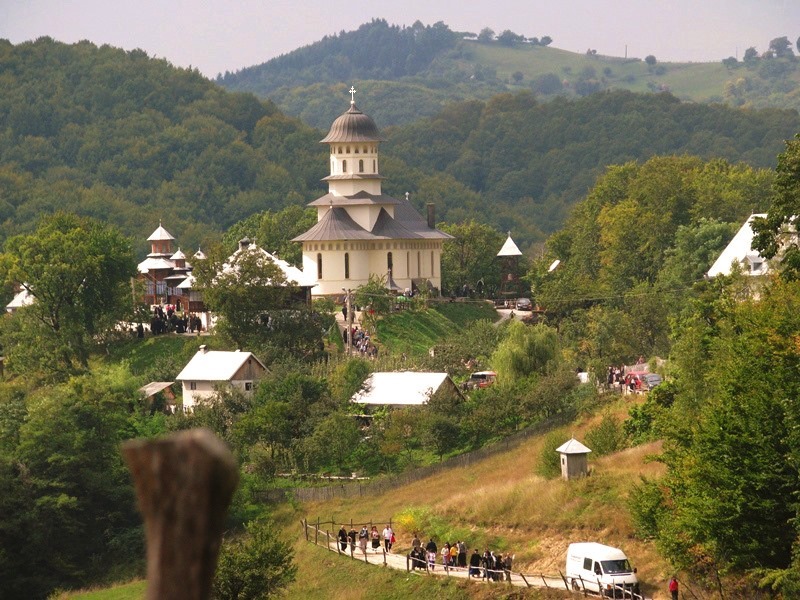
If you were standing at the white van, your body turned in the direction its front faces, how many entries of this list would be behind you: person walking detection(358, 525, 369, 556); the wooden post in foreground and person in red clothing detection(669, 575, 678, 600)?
1

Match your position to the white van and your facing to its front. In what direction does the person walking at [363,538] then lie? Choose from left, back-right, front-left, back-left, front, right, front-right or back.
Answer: back

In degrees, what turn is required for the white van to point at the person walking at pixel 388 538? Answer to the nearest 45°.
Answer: approximately 180°

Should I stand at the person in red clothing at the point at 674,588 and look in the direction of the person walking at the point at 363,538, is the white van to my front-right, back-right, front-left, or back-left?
front-left

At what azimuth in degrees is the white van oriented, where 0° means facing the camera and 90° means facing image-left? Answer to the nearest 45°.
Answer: approximately 315°

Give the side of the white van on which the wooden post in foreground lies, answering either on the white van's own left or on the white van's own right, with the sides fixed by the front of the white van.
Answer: on the white van's own right

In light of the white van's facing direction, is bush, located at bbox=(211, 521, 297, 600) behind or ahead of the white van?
behind

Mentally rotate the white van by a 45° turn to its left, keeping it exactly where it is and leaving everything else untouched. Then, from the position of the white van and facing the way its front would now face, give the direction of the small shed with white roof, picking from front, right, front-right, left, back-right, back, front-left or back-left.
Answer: left

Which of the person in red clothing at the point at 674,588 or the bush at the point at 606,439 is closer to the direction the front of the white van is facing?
the person in red clothing

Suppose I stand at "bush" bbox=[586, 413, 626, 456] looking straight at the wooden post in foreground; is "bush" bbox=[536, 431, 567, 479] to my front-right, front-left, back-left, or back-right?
front-right

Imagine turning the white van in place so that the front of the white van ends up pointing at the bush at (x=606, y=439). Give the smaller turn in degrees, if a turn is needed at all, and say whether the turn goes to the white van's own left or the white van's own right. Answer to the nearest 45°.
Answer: approximately 135° to the white van's own left

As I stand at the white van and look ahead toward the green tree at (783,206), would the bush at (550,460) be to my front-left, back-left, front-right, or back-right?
front-left
